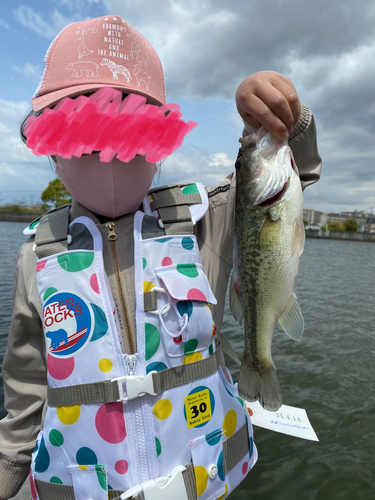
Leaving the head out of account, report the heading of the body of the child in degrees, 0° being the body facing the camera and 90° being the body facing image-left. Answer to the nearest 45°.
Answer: approximately 0°
